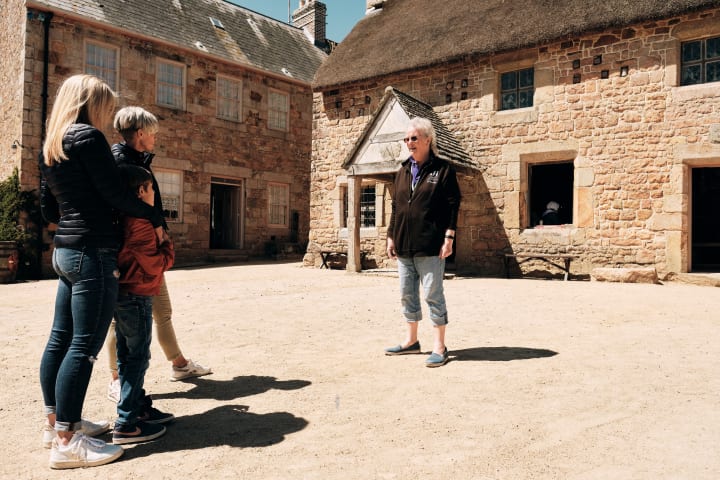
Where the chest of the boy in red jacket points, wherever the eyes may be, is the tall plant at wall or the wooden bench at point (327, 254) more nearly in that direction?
the wooden bench

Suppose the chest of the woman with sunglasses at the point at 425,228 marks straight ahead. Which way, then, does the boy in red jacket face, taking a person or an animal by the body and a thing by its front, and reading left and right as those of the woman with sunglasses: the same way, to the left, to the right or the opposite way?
the opposite way

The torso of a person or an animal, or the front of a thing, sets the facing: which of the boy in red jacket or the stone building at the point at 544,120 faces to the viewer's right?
the boy in red jacket

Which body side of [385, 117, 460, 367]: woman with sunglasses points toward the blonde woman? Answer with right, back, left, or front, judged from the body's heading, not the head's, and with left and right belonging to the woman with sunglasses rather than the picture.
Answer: front

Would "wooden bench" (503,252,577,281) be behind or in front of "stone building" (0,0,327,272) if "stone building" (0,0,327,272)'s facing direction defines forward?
in front

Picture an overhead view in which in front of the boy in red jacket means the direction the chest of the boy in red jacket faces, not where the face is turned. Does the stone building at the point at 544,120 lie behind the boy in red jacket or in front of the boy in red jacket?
in front

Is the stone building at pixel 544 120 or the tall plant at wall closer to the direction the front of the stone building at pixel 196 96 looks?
the stone building

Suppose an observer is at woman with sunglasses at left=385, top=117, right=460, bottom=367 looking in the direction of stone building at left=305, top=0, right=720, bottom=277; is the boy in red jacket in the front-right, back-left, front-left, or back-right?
back-left

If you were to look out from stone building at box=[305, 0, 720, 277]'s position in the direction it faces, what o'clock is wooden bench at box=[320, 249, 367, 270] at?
The wooden bench is roughly at 2 o'clock from the stone building.

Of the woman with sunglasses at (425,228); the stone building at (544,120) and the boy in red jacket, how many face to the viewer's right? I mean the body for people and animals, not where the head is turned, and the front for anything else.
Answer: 1

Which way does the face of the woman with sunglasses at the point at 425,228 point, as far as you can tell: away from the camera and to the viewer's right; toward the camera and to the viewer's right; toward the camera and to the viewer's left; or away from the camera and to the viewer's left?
toward the camera and to the viewer's left

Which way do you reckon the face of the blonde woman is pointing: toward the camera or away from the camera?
away from the camera

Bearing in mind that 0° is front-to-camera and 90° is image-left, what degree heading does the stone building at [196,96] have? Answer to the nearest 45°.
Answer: approximately 315°

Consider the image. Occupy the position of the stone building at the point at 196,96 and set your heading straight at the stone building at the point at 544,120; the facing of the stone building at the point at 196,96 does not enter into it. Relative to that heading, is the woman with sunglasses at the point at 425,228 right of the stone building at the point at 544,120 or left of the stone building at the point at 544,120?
right

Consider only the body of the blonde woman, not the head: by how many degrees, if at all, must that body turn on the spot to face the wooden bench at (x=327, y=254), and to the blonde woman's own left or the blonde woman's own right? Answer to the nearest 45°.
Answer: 0° — they already face it

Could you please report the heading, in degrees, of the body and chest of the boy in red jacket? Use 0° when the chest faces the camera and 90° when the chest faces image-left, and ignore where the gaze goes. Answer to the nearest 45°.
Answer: approximately 270°

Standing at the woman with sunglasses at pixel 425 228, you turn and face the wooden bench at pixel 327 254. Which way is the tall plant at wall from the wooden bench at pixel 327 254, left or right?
left
